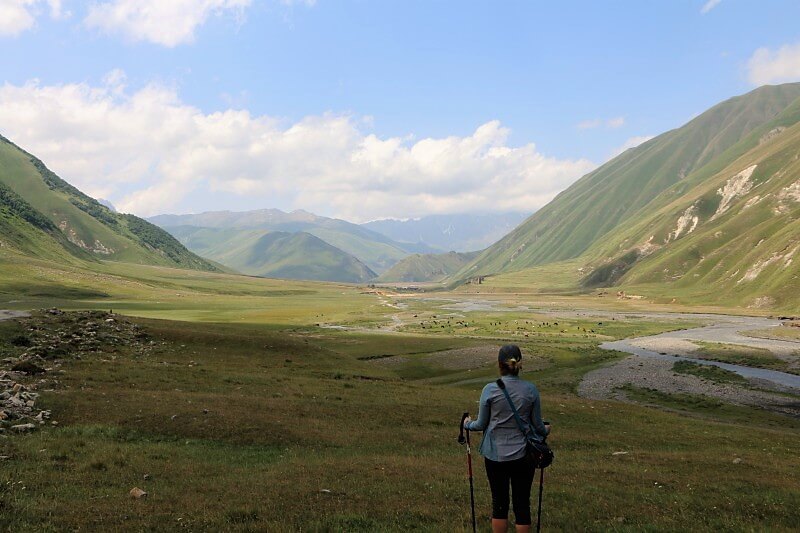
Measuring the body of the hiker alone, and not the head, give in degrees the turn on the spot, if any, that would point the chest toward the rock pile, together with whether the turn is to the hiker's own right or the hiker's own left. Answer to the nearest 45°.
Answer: approximately 45° to the hiker's own left

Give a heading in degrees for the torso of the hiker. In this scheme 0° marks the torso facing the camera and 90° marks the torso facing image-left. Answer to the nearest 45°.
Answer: approximately 180°

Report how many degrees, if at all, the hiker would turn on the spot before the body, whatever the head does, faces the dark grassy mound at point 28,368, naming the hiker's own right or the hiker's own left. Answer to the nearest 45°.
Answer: approximately 45° to the hiker's own left
